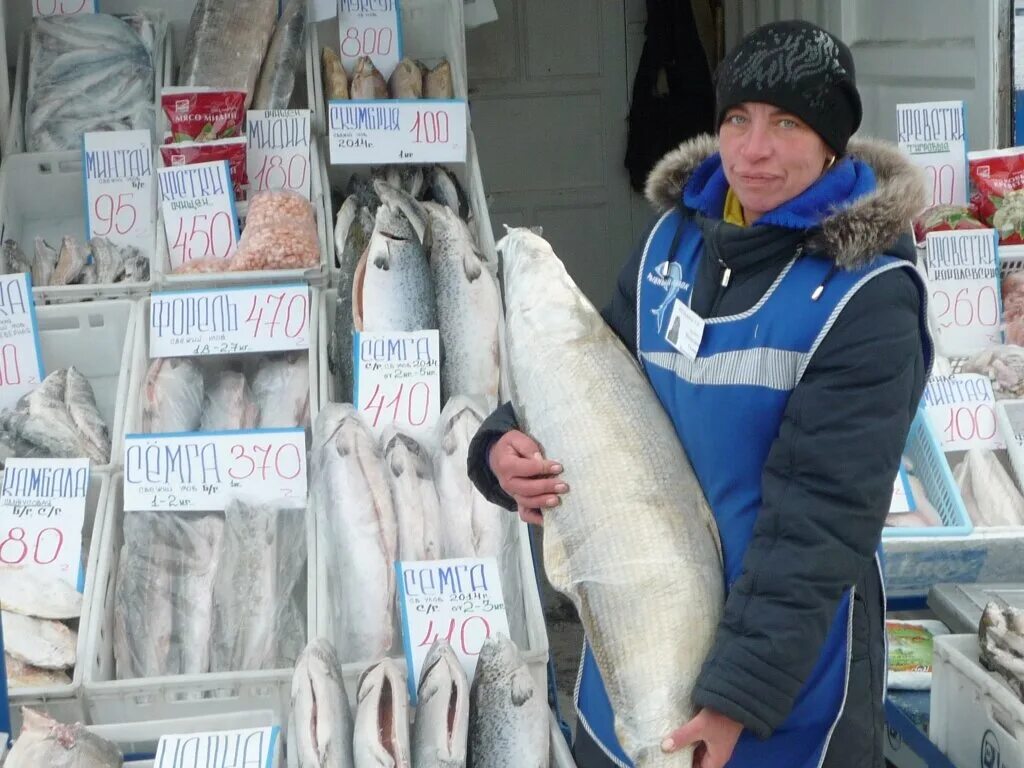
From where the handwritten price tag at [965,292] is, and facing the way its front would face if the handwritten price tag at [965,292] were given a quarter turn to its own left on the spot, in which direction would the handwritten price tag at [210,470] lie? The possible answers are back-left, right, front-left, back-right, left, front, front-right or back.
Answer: back-right

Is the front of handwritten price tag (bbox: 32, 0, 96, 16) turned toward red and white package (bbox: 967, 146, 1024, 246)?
no

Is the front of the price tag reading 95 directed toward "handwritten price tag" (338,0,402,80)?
no

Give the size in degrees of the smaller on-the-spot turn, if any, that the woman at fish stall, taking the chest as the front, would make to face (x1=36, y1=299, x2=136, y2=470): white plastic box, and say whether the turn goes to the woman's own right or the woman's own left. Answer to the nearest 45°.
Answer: approximately 90° to the woman's own right

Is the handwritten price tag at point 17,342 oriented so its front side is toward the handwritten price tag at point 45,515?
yes

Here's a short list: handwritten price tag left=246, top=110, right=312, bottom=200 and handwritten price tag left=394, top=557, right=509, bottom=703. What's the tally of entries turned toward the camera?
2

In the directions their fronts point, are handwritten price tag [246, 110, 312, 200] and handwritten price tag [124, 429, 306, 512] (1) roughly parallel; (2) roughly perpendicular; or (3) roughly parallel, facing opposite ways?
roughly parallel

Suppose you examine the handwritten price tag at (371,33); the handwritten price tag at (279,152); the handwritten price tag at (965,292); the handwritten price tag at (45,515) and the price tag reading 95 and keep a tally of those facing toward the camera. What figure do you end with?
5

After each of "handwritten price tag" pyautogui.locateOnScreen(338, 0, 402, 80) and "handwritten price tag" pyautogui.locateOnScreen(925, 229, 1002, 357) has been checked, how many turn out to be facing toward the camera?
2

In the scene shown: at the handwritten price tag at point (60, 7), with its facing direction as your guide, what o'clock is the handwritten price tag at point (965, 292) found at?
the handwritten price tag at point (965, 292) is roughly at 10 o'clock from the handwritten price tag at point (60, 7).

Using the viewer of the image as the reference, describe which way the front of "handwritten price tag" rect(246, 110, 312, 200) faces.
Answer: facing the viewer

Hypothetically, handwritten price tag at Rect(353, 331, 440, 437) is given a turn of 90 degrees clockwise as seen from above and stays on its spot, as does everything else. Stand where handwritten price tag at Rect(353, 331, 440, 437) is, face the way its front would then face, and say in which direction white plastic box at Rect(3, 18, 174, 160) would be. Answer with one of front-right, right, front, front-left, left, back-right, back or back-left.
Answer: front-right

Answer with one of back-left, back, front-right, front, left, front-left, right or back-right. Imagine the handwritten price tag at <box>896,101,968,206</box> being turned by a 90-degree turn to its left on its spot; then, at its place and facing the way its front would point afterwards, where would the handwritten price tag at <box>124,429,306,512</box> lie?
back-right

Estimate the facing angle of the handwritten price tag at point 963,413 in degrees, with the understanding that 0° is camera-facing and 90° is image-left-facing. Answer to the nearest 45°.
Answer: approximately 0°

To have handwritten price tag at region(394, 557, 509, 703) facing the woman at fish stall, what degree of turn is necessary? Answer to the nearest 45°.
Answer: approximately 45° to its left

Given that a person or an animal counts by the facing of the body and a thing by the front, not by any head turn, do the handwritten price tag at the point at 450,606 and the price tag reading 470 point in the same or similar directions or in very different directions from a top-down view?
same or similar directions

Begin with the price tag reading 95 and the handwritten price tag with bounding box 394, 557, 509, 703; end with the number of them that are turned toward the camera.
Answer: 2

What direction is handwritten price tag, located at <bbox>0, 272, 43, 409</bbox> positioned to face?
toward the camera

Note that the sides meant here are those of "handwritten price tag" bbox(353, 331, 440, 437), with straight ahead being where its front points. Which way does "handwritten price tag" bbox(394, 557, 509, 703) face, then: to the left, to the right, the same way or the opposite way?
the same way

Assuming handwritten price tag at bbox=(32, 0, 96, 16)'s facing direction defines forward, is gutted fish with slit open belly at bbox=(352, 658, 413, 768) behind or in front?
in front

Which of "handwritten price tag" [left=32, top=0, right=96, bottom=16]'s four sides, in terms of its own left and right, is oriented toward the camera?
front
